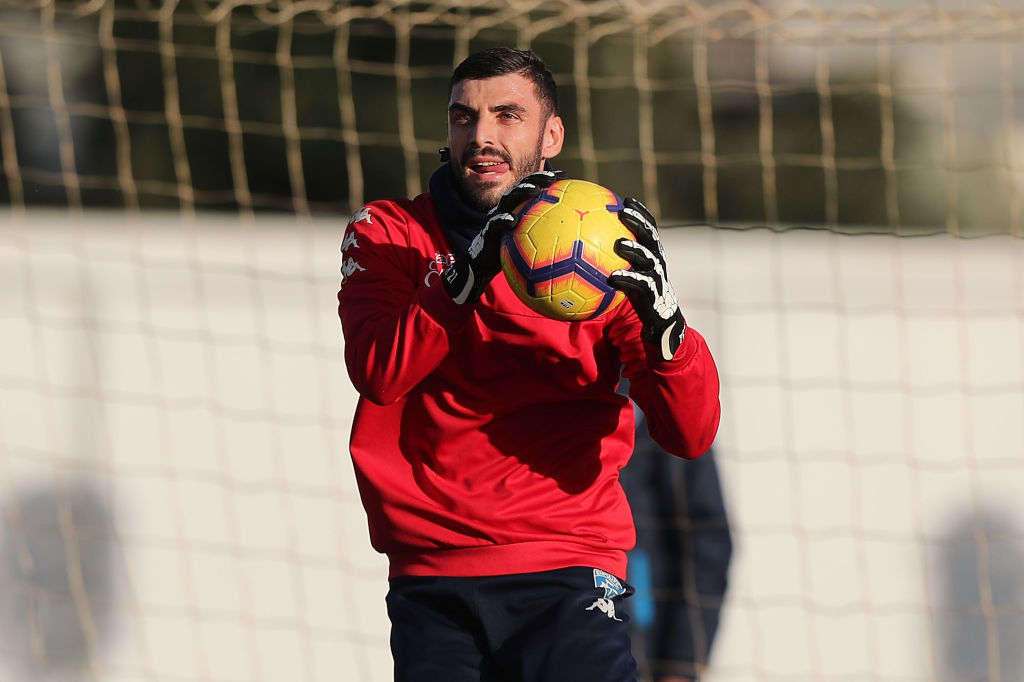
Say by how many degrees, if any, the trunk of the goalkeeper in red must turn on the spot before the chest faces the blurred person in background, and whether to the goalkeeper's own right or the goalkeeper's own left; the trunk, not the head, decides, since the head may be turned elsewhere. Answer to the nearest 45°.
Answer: approximately 180°

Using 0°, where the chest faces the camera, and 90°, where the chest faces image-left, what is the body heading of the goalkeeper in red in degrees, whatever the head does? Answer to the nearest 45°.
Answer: approximately 0°
